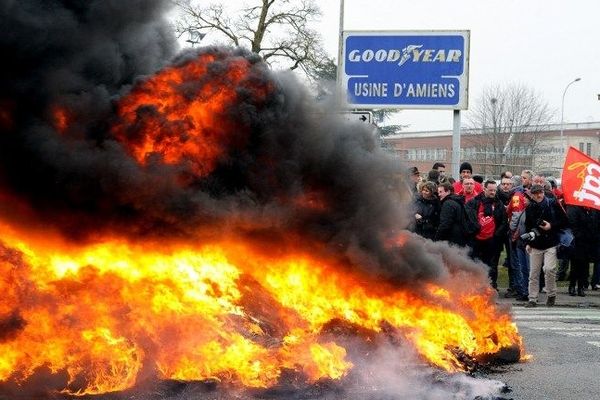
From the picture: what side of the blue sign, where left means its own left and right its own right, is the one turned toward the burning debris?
front

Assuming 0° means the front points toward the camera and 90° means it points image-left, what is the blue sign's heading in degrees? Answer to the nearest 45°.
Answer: approximately 0°

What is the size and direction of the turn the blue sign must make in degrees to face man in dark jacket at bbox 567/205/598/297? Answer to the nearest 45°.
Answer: approximately 90° to its left

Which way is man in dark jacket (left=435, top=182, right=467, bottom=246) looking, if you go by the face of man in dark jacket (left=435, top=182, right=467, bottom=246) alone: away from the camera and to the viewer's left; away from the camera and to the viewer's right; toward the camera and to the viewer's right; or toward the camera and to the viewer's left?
toward the camera and to the viewer's left

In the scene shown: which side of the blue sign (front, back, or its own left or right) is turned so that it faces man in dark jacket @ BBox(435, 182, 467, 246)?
front
